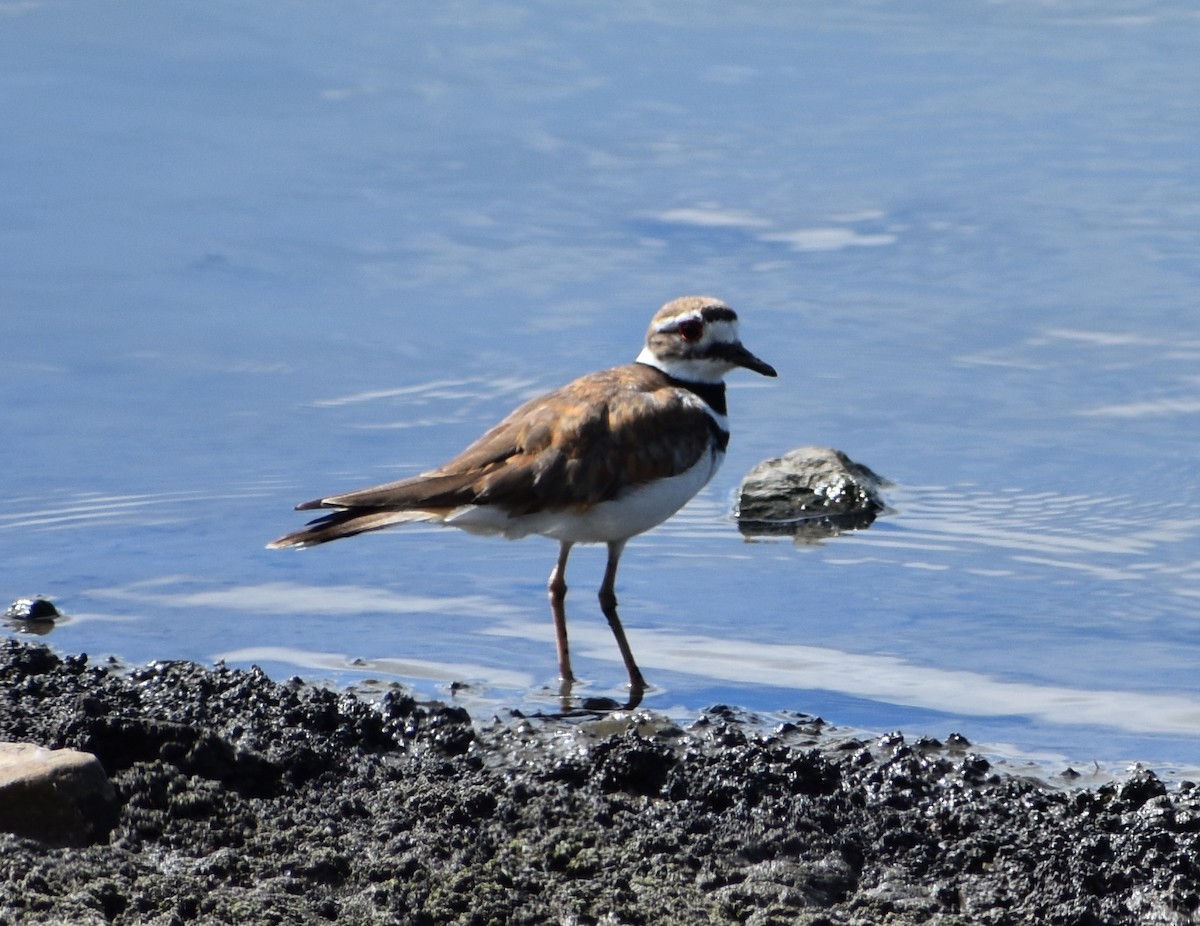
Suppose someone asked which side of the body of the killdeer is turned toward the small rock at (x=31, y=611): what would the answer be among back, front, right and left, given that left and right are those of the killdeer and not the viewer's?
back

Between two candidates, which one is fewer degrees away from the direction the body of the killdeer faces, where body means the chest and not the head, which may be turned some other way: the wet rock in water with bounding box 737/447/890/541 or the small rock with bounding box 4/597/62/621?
the wet rock in water

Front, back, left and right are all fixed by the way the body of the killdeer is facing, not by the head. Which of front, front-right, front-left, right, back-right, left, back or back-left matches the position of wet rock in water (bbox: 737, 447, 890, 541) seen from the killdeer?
front-left

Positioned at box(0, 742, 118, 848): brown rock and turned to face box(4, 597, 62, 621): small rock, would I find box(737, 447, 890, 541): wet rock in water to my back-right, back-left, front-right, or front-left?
front-right

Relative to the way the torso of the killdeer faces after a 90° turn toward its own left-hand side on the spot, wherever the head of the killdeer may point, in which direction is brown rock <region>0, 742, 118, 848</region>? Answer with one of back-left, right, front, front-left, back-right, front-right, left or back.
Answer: back-left

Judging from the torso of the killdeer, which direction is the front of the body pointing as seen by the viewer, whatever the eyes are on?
to the viewer's right
